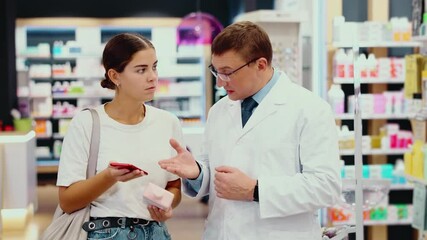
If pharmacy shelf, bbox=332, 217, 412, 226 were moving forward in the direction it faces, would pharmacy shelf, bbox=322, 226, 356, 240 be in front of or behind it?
in front

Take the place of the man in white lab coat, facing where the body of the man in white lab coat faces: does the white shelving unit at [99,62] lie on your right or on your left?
on your right

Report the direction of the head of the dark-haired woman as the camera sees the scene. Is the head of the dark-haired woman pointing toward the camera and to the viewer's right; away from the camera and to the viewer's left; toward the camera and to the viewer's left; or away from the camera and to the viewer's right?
toward the camera and to the viewer's right

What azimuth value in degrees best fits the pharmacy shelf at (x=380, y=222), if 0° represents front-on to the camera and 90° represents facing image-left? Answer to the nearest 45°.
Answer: approximately 0°

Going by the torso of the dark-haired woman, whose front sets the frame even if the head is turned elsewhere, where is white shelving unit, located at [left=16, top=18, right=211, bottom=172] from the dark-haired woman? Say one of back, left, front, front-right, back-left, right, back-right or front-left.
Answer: back-left

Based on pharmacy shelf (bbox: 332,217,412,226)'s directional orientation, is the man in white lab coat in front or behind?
in front

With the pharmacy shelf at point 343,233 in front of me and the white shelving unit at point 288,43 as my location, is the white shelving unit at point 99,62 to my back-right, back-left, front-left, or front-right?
back-right

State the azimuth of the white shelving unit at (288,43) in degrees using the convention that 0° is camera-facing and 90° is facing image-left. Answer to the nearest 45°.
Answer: approximately 0°

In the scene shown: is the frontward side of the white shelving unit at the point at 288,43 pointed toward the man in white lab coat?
yes

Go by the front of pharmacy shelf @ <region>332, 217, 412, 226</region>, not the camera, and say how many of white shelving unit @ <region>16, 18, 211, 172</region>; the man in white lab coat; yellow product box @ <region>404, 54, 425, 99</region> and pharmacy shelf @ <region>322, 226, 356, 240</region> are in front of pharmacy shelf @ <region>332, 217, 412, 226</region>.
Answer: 3
